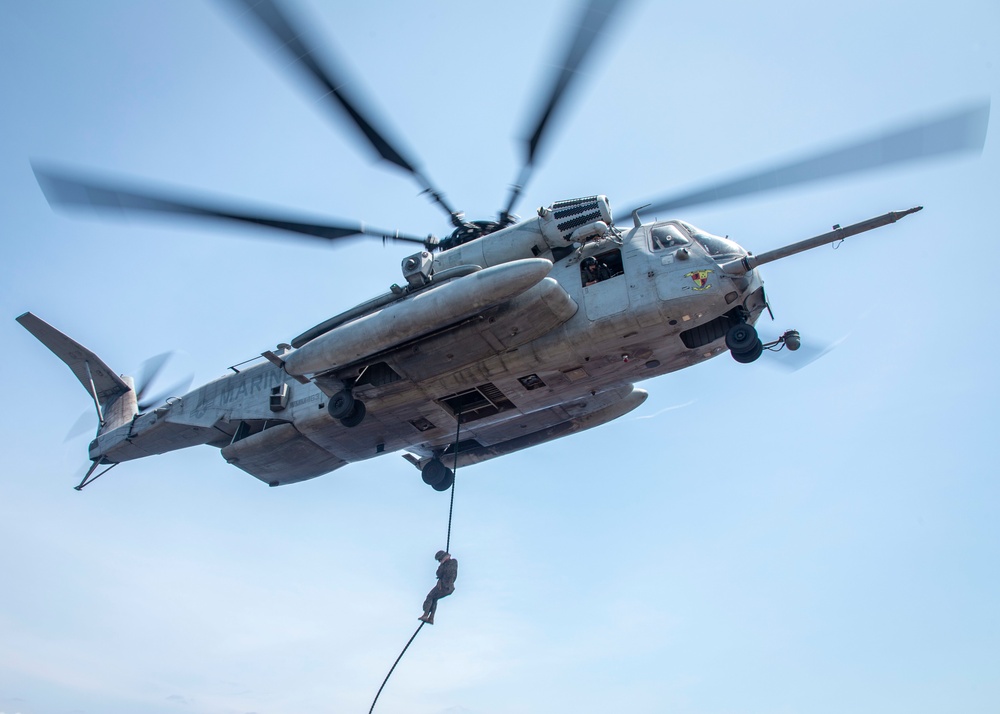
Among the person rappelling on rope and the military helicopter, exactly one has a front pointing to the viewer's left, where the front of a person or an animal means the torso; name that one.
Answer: the person rappelling on rope

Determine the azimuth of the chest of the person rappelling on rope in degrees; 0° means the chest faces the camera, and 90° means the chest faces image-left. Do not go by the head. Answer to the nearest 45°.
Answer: approximately 90°

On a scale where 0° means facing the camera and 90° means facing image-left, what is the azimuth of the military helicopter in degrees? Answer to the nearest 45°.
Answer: approximately 315°

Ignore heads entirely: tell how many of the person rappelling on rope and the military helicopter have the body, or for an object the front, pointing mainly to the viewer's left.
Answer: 1
